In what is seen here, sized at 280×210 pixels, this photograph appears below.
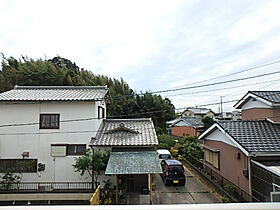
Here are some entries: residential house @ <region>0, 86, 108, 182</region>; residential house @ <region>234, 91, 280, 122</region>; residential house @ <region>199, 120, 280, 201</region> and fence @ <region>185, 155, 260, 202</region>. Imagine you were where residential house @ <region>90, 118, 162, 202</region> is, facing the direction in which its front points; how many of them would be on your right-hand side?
1

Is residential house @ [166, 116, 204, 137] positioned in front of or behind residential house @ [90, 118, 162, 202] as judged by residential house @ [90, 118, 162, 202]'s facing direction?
behind

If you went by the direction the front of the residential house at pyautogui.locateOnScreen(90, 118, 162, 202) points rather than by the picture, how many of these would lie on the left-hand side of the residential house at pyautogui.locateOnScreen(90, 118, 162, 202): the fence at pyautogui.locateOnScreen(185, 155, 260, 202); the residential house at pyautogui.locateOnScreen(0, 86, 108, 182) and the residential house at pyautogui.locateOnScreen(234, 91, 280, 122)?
2

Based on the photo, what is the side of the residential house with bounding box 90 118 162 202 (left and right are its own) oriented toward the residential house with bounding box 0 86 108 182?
right

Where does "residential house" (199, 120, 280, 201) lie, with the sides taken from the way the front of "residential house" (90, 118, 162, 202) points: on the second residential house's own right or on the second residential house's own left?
on the second residential house's own left

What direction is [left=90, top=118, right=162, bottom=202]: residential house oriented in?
toward the camera

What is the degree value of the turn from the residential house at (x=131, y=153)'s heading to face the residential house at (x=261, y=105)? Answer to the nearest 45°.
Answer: approximately 90° to its left

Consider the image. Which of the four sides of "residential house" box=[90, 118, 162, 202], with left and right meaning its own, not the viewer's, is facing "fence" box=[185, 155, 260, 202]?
left
